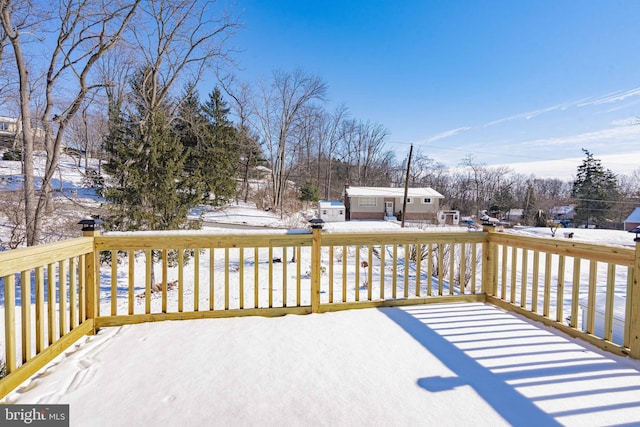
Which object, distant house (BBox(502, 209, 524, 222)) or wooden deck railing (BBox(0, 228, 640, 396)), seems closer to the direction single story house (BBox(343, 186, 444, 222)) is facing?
the wooden deck railing

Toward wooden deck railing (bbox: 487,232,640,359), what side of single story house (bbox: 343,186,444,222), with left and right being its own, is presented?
front

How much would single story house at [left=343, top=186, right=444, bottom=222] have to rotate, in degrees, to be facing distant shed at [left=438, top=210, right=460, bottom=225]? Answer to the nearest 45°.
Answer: approximately 90° to its left

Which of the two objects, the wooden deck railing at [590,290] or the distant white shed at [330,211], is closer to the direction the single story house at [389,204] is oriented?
the wooden deck railing

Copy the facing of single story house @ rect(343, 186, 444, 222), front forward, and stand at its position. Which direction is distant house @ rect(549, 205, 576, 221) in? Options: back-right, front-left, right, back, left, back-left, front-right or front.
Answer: back-left

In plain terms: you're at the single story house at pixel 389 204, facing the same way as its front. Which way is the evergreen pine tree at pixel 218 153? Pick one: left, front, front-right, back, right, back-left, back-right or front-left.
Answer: front-right

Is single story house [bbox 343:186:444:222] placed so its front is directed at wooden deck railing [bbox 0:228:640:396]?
yes

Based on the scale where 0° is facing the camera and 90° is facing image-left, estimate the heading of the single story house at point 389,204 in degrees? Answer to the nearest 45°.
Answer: approximately 0°

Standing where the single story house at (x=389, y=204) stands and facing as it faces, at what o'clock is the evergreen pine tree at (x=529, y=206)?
The evergreen pine tree is roughly at 8 o'clock from the single story house.

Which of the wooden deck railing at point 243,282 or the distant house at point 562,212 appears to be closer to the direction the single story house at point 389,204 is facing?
the wooden deck railing

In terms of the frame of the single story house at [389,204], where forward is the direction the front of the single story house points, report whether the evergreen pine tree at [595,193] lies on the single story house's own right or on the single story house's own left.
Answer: on the single story house's own left
